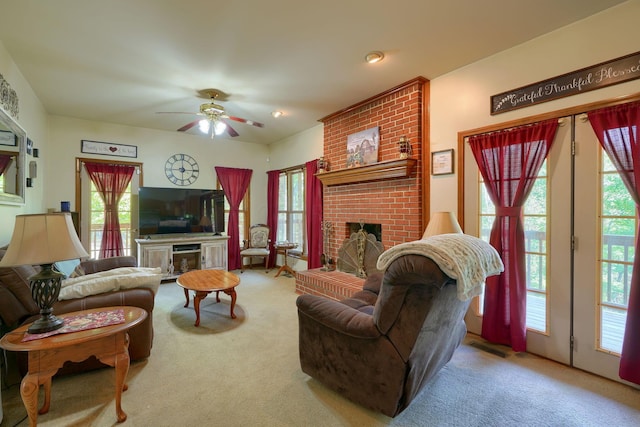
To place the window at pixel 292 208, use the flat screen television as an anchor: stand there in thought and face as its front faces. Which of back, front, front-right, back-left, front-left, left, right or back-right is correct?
left

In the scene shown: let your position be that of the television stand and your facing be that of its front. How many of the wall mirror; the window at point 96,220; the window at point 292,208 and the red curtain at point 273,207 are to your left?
2

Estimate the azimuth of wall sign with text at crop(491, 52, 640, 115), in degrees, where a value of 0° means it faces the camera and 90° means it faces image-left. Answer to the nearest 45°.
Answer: approximately 45°

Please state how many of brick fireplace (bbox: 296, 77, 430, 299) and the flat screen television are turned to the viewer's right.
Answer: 0

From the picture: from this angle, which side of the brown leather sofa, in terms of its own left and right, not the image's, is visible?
right

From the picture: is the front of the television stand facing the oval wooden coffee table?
yes

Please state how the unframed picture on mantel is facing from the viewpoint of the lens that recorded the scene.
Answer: facing the viewer and to the left of the viewer

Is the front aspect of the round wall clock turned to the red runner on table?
yes

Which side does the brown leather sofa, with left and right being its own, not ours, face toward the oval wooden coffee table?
front

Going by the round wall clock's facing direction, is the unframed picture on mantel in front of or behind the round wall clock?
in front
